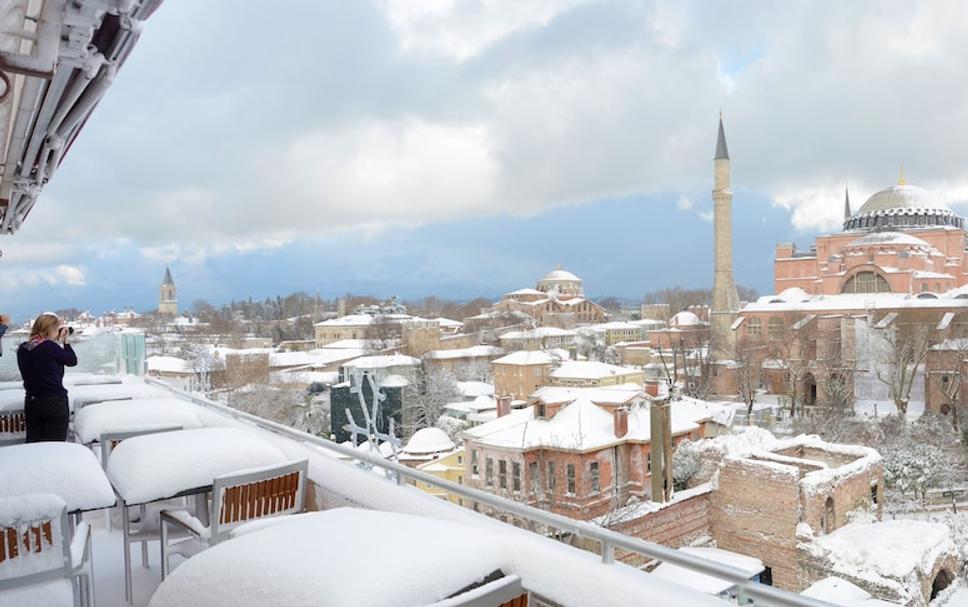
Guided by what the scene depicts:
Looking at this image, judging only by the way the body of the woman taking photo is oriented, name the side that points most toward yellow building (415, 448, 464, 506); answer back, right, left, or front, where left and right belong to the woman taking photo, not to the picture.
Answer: front

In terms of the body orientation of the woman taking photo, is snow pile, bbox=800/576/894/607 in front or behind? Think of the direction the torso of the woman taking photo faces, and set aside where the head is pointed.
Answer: in front

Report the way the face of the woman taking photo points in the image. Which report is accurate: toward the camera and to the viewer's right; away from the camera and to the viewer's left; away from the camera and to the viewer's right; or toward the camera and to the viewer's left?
away from the camera and to the viewer's right

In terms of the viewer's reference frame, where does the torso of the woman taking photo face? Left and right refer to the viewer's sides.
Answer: facing away from the viewer and to the right of the viewer
